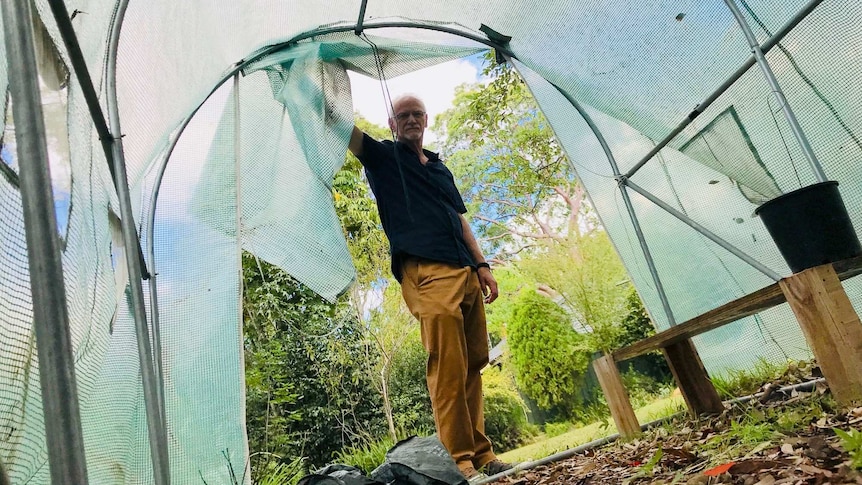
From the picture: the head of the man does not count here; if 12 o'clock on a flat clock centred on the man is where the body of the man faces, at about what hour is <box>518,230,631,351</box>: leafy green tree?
The leafy green tree is roughly at 8 o'clock from the man.

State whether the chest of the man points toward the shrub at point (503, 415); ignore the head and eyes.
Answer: no

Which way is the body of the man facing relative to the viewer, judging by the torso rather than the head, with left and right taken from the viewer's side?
facing the viewer and to the right of the viewer

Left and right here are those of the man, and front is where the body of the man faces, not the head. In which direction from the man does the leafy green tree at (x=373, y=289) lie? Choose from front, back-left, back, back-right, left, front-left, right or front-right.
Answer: back-left

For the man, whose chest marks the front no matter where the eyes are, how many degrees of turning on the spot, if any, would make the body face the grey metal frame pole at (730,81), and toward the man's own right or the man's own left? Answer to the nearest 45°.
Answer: approximately 45° to the man's own left

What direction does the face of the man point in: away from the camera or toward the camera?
toward the camera

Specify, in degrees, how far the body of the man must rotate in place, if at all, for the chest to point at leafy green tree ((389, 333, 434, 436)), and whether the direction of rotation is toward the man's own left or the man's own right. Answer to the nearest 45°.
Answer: approximately 135° to the man's own left

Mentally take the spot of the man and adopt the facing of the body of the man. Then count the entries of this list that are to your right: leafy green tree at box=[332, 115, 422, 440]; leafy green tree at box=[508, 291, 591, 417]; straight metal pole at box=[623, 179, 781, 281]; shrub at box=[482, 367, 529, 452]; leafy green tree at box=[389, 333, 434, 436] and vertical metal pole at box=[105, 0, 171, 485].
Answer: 1

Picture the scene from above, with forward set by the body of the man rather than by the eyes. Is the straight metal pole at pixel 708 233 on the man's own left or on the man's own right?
on the man's own left

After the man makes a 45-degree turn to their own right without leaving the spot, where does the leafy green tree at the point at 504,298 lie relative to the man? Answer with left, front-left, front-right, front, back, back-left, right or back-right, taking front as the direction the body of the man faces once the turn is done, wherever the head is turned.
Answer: back

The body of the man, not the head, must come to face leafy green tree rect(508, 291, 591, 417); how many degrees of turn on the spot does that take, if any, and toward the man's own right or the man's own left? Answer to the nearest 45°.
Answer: approximately 135° to the man's own left

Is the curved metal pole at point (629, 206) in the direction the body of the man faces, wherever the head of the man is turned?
no

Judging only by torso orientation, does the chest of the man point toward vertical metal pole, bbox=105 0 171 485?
no
